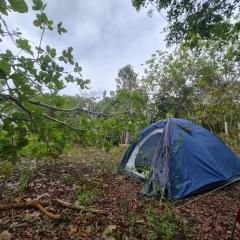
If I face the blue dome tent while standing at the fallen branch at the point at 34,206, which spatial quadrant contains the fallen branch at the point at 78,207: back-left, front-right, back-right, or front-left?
front-right

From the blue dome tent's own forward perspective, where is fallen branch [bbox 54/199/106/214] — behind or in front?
in front

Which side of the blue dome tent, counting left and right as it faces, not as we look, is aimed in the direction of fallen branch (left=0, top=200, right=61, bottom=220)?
front

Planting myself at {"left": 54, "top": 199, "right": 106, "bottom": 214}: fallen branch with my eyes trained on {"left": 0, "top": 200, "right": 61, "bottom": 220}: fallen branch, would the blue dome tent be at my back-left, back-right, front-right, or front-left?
back-right

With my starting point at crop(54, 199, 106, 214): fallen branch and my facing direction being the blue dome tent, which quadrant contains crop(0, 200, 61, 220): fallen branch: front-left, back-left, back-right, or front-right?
back-left

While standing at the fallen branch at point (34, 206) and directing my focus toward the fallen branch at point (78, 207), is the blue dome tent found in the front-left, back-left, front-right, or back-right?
front-left

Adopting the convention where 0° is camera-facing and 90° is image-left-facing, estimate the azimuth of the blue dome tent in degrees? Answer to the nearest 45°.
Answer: approximately 45°
